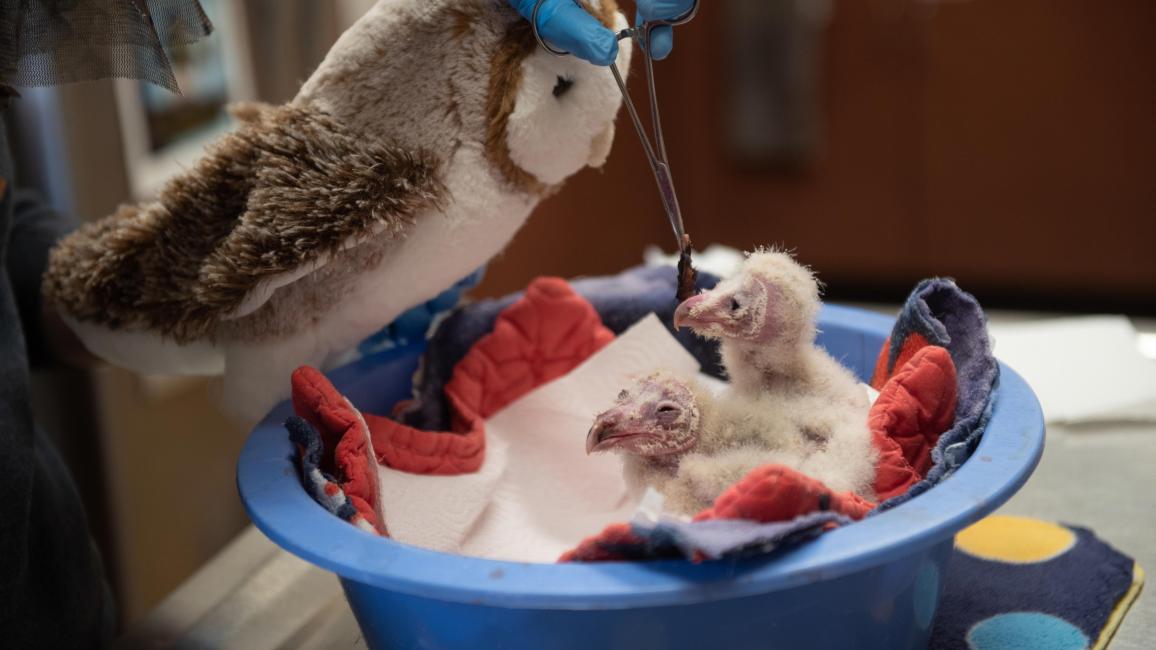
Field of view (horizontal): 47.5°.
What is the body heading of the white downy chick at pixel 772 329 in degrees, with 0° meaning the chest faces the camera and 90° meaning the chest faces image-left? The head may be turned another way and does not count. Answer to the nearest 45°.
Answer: approximately 90°

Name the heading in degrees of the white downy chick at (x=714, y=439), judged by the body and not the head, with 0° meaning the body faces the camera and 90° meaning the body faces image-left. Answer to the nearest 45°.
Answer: approximately 90°

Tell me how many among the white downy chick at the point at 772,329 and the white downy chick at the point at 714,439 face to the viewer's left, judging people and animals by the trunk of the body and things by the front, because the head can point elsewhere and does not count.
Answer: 2
